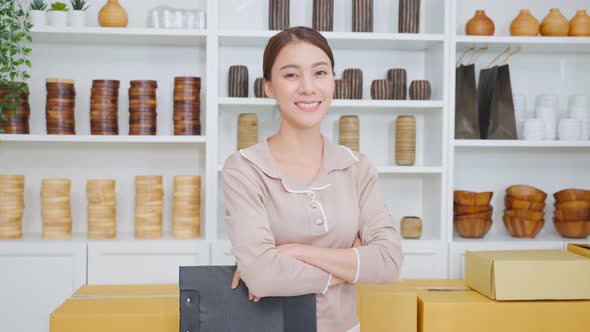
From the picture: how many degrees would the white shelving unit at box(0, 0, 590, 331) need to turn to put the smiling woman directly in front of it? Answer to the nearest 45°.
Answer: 0° — it already faces them

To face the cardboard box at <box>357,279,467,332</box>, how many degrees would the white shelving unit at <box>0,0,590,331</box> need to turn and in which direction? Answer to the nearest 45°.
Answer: approximately 45° to its left

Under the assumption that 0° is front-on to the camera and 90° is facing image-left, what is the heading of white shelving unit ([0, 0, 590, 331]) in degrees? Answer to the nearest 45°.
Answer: approximately 0°

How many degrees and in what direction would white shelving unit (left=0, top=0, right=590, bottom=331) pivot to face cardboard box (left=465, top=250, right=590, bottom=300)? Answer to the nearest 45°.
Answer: approximately 45° to its left

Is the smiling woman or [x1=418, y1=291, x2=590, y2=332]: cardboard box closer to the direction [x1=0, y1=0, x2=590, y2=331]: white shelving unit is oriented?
the smiling woman
